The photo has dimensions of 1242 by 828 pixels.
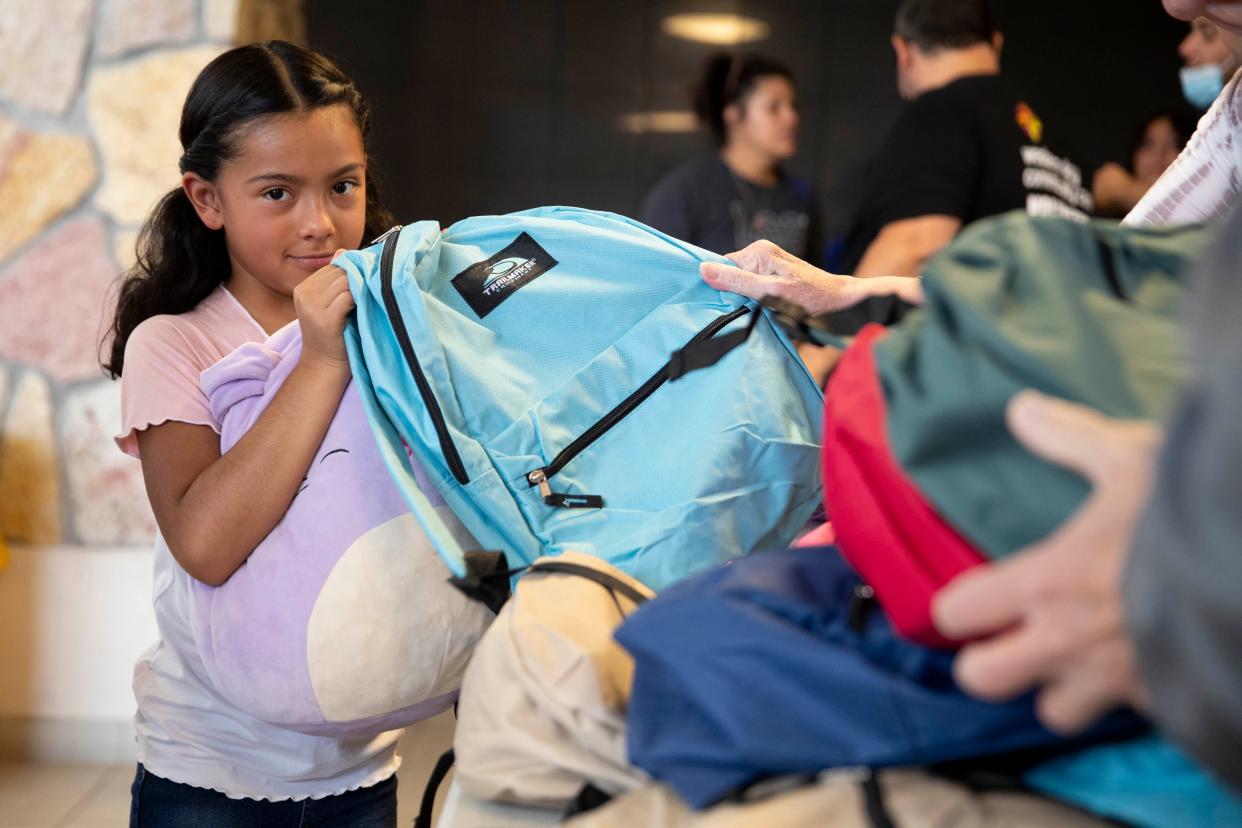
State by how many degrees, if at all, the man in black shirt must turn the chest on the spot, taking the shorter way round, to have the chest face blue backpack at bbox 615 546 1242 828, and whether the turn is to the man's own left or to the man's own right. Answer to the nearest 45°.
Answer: approximately 135° to the man's own left

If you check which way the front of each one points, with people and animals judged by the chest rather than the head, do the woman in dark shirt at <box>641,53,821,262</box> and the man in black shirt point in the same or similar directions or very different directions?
very different directions

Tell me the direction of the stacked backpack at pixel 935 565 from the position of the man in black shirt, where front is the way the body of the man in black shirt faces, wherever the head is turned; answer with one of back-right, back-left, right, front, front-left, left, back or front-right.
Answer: back-left

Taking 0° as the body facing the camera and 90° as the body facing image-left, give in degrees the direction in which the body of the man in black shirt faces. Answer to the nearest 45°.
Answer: approximately 135°

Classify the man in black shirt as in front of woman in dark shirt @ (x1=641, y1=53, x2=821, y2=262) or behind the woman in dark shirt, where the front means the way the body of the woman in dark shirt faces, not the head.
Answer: in front

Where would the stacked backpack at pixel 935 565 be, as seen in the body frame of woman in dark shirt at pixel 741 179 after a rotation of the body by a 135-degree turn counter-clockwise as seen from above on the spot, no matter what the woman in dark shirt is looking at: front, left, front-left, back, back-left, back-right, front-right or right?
back

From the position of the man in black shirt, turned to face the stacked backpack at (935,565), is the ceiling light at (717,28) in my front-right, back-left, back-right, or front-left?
back-right

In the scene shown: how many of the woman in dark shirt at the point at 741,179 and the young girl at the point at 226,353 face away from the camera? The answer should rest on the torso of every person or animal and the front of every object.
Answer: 0

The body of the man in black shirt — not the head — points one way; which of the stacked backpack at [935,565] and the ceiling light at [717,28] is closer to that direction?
the ceiling light

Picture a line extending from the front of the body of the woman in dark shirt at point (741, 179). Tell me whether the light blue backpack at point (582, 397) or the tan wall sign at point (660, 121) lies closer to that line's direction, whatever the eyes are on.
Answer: the light blue backpack

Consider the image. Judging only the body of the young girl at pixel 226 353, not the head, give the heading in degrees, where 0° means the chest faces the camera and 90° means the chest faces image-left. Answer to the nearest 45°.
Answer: approximately 315°
